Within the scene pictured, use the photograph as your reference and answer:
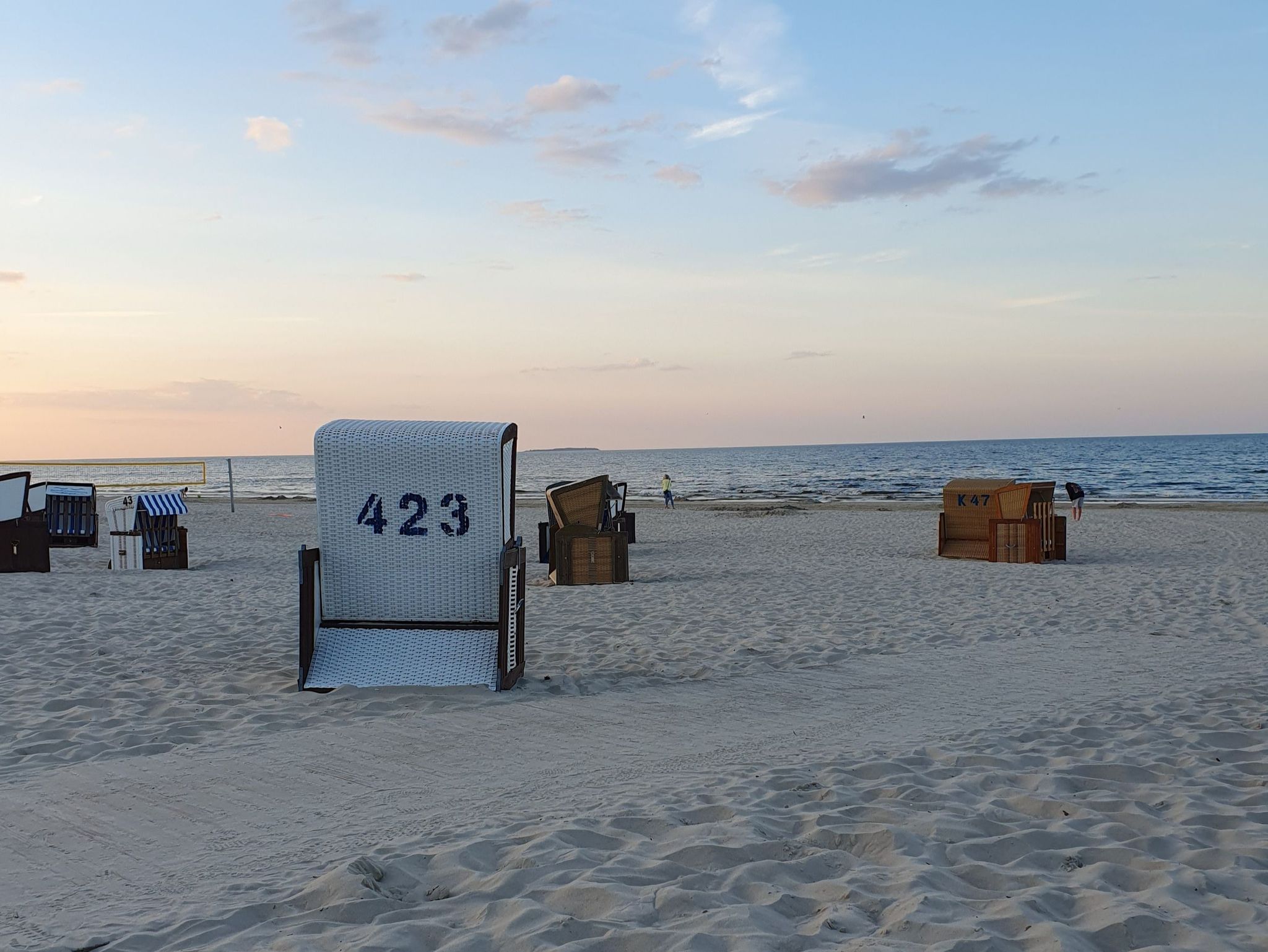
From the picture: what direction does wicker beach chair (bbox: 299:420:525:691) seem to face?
away from the camera

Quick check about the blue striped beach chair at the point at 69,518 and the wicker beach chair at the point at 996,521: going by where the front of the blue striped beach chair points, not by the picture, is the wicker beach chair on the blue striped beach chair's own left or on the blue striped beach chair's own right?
on the blue striped beach chair's own left

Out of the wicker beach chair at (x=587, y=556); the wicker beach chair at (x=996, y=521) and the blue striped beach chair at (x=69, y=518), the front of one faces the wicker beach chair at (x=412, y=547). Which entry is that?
the blue striped beach chair

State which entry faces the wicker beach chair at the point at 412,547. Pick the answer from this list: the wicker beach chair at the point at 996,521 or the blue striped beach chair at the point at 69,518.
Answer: the blue striped beach chair

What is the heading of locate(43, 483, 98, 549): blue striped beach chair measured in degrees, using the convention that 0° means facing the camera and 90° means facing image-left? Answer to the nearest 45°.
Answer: approximately 0°

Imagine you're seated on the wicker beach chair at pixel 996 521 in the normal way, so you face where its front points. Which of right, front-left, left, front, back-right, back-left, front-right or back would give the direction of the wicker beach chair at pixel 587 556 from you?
back

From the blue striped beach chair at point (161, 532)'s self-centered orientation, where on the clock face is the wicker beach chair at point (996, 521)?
The wicker beach chair is roughly at 11 o'clock from the blue striped beach chair.

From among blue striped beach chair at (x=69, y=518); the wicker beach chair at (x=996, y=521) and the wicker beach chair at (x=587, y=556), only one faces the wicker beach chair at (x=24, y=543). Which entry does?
the blue striped beach chair

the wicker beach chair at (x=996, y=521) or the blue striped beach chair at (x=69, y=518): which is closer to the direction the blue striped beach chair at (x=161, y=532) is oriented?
the wicker beach chair
